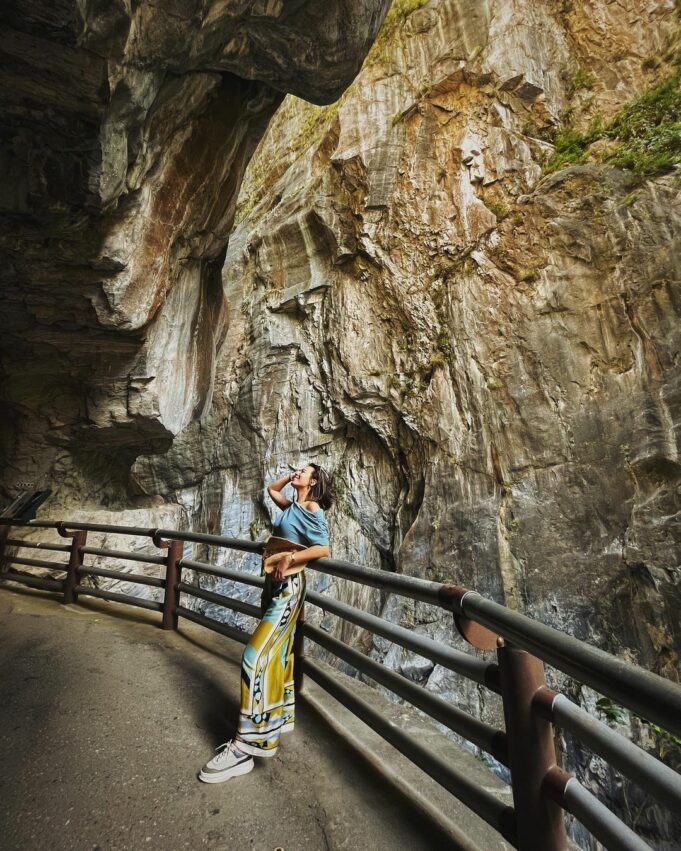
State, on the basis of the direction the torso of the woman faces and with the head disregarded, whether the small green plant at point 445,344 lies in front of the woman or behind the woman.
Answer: behind

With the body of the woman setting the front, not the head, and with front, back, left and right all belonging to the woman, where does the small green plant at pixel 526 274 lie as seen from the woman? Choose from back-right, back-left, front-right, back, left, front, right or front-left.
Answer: back

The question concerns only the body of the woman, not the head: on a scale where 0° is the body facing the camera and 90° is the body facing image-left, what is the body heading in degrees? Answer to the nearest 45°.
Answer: approximately 45°
